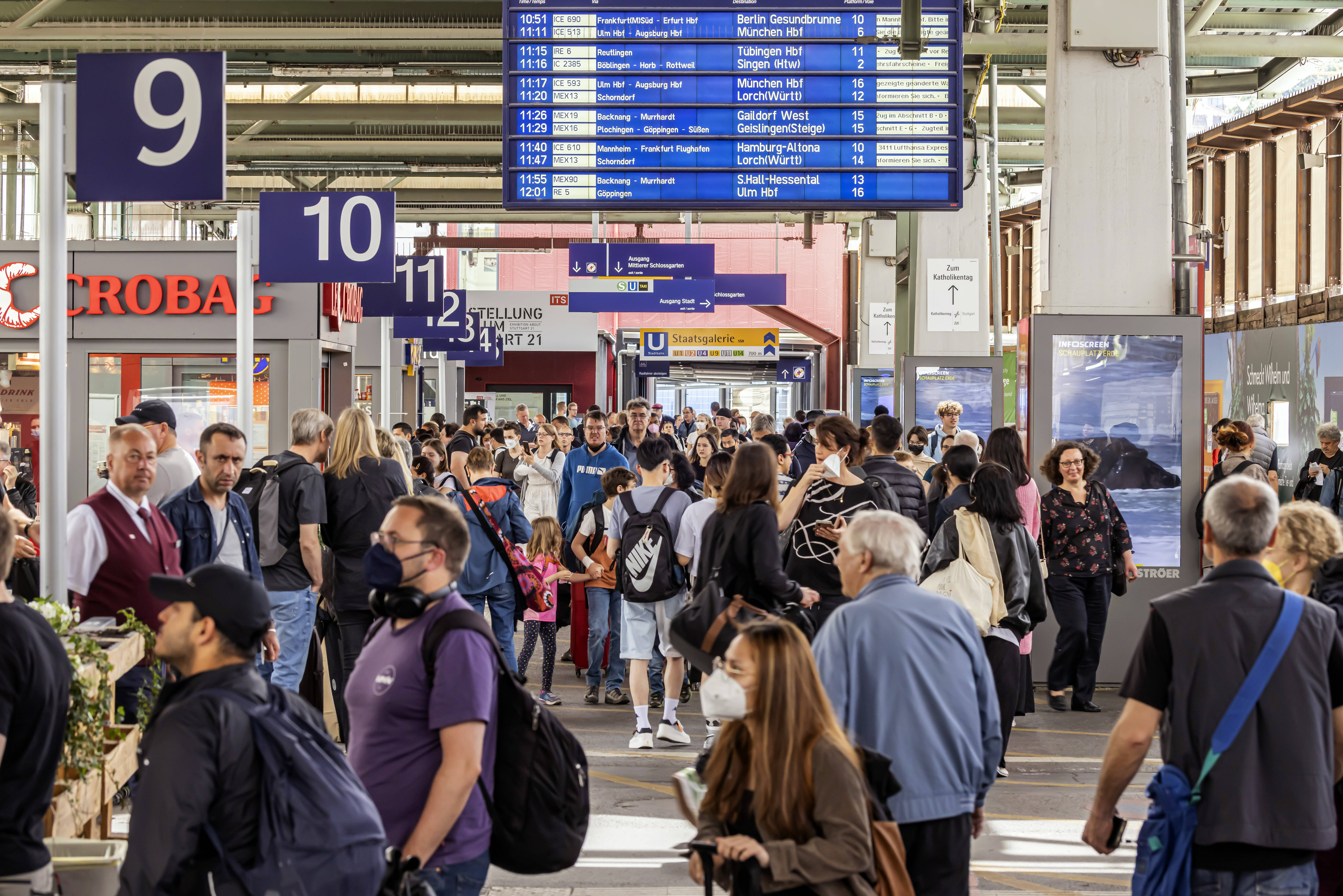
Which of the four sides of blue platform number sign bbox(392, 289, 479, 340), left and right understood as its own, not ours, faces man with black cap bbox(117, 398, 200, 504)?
front

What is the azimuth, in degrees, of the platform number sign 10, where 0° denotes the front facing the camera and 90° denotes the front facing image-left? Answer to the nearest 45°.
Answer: approximately 0°

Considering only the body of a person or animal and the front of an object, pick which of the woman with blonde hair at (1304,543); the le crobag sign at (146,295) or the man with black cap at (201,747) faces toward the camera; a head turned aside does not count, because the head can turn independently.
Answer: the le crobag sign

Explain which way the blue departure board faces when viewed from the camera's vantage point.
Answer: facing the viewer

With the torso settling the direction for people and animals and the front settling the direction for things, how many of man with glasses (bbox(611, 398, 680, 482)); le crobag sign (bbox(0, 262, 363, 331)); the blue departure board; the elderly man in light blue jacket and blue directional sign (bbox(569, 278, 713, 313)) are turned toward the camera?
4

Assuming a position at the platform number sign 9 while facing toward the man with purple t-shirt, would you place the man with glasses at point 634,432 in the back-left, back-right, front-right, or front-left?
back-left

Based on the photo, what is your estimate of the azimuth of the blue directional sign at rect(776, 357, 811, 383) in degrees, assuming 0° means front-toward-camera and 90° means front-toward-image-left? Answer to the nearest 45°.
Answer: approximately 0°

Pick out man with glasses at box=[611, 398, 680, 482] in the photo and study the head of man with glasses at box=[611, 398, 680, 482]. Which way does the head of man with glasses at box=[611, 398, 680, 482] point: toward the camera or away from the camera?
toward the camera

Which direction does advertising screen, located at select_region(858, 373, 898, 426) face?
toward the camera

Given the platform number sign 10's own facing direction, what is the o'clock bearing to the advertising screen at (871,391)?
The advertising screen is roughly at 7 o'clock from the platform number sign 10.

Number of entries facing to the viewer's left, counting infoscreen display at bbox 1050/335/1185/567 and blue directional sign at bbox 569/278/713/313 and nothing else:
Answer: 0

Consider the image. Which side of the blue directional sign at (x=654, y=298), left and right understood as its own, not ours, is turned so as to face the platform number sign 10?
front

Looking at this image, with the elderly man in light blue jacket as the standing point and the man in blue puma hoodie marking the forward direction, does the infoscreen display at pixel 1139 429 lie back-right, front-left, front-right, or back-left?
front-right
